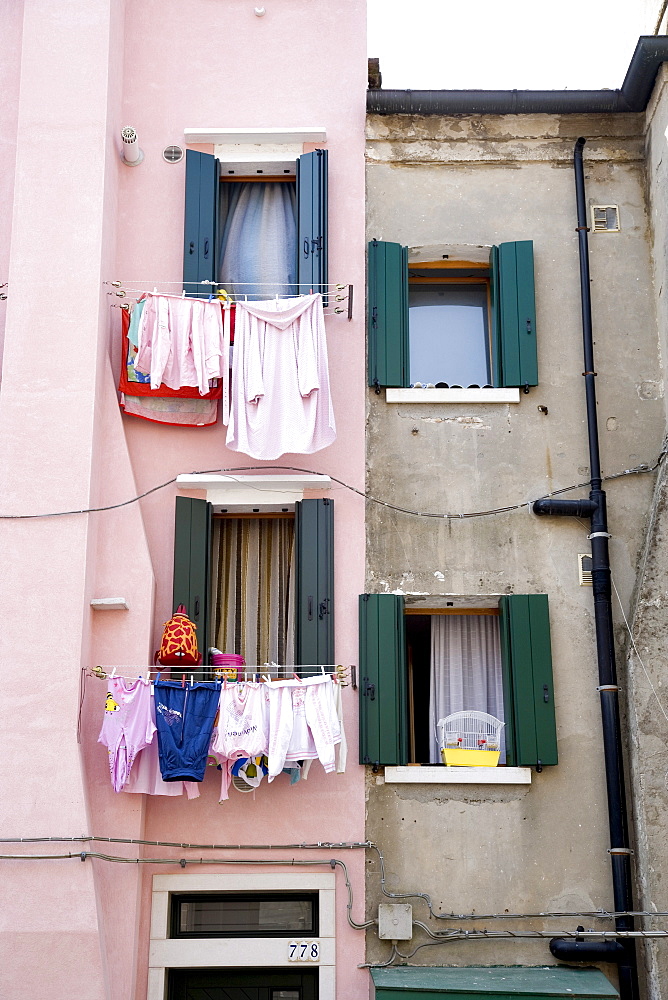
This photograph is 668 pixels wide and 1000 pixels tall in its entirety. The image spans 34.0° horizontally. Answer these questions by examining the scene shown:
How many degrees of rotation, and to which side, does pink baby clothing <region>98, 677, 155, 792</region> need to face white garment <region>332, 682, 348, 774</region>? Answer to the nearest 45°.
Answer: approximately 90° to its left

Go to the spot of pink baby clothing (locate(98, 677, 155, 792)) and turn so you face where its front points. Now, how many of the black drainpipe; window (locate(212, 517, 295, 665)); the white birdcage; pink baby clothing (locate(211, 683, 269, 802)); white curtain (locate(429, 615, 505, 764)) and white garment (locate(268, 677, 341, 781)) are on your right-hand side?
0

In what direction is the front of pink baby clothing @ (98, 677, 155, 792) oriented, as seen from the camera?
facing the viewer

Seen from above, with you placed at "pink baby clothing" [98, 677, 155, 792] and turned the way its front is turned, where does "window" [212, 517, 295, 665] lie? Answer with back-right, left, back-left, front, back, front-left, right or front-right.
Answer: back-left
